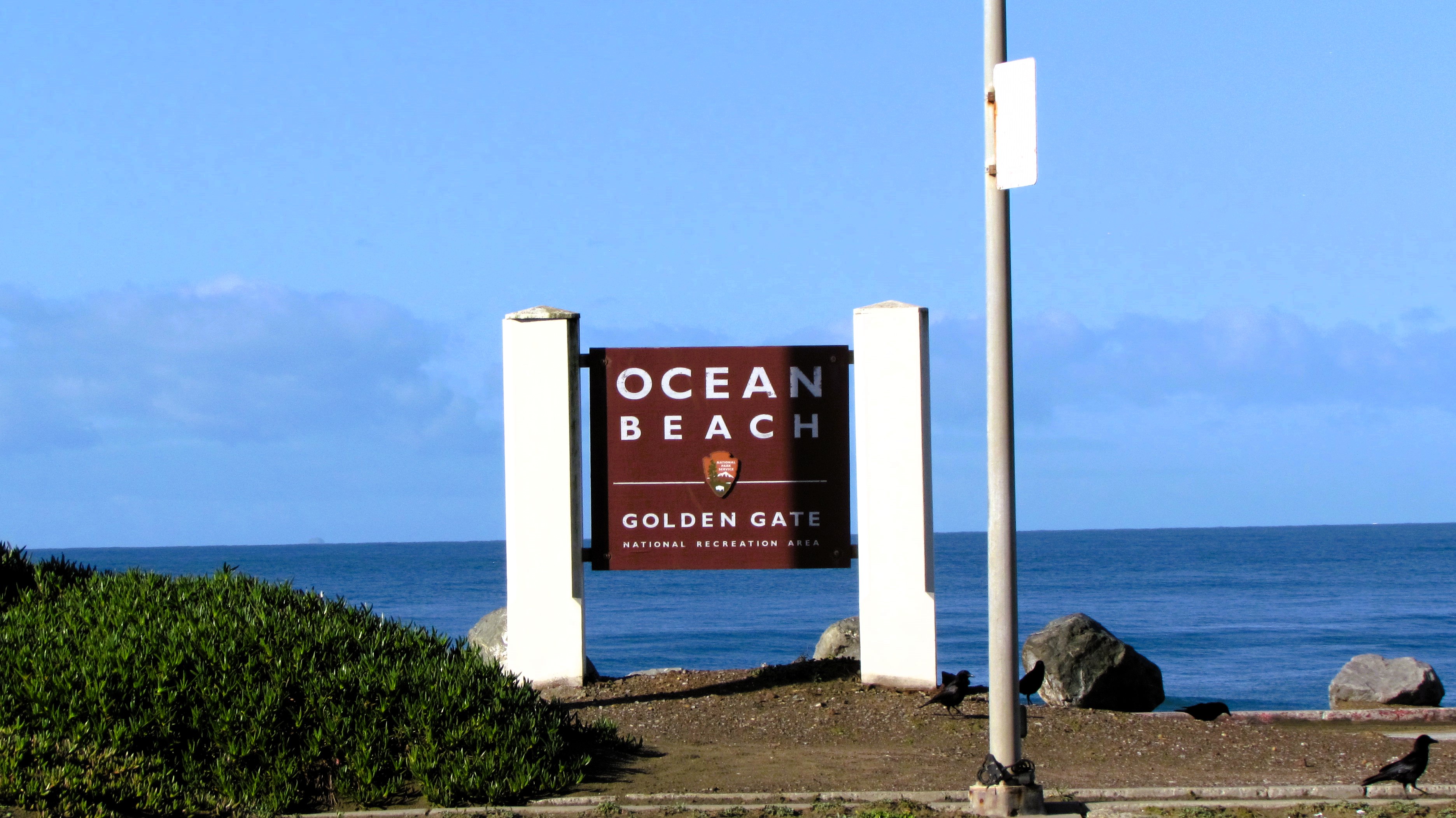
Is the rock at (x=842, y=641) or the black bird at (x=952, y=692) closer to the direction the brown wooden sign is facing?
the black bird

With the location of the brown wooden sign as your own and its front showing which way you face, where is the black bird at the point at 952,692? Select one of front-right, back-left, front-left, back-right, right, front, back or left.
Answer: front-left

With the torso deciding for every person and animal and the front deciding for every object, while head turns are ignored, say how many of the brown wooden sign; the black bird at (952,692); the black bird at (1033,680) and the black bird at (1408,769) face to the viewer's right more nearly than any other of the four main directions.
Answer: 3

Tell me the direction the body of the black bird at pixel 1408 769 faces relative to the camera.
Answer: to the viewer's right

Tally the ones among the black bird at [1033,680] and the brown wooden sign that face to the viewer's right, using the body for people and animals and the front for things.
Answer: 1

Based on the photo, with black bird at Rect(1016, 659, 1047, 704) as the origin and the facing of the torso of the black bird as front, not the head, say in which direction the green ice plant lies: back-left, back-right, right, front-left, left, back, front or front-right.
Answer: back-right

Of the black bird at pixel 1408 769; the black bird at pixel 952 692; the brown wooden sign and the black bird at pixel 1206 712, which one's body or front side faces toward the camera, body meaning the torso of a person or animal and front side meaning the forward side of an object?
the brown wooden sign

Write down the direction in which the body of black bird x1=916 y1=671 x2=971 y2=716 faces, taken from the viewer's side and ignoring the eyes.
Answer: to the viewer's right
